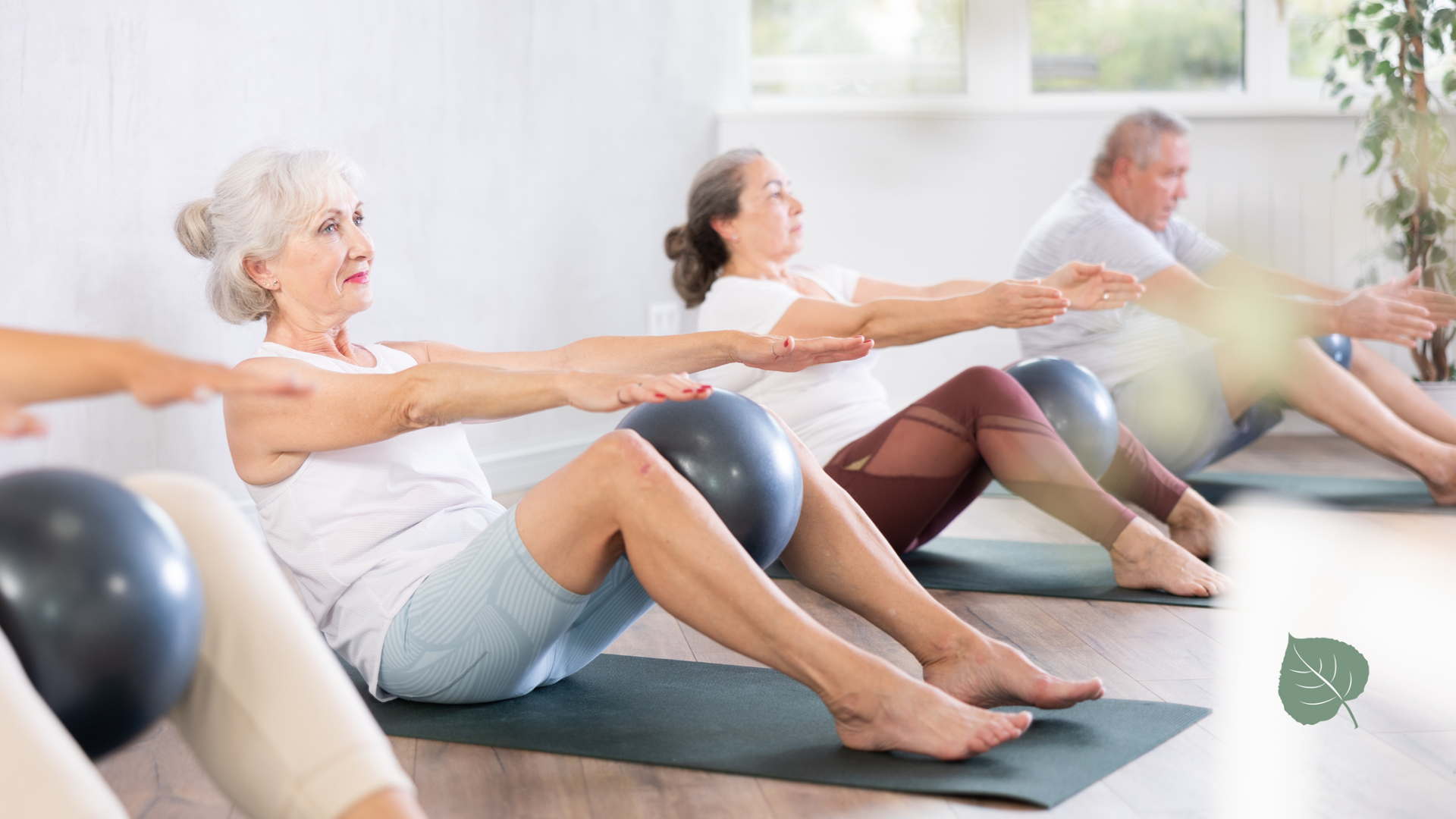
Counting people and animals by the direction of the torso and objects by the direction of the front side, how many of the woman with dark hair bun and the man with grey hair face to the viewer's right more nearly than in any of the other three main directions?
2

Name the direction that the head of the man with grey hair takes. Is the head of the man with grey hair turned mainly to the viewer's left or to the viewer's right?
to the viewer's right

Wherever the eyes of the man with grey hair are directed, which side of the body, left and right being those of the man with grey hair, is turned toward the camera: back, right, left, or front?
right

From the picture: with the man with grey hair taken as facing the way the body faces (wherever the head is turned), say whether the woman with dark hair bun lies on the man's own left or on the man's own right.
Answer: on the man's own right

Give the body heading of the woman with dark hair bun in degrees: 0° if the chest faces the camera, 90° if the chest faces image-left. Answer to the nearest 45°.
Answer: approximately 270°

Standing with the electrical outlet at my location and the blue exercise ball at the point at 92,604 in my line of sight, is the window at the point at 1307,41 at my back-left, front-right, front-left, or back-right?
back-left

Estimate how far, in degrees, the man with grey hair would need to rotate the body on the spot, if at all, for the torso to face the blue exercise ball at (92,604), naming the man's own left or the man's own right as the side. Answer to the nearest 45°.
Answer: approximately 90° to the man's own right
